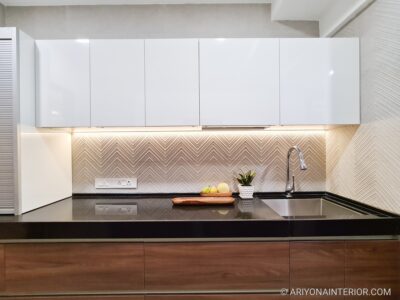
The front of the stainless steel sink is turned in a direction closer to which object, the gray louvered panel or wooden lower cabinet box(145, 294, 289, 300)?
the wooden lower cabinet

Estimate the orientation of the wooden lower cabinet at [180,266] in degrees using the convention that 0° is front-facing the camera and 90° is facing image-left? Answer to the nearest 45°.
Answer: approximately 0°

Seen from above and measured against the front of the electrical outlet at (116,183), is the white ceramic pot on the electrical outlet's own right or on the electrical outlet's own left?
on the electrical outlet's own left

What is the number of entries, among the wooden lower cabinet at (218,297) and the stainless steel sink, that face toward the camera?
2
